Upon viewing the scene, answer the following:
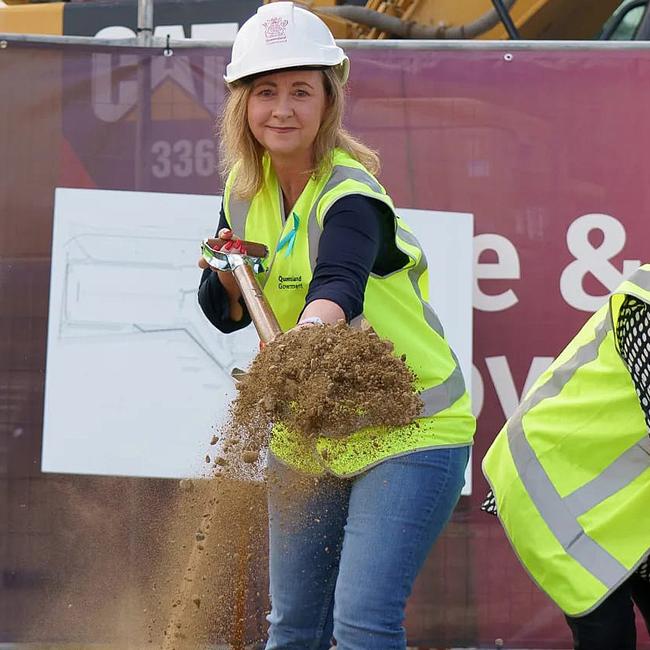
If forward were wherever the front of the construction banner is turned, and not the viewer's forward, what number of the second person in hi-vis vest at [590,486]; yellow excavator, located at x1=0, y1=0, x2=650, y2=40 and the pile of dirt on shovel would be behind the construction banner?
1

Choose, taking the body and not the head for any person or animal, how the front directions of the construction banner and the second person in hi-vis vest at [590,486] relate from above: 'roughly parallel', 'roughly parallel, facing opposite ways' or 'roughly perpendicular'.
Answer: roughly perpendicular

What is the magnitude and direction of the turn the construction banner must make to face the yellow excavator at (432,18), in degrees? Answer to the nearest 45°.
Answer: approximately 180°

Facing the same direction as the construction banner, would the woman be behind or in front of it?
in front

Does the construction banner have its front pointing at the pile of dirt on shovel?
yes

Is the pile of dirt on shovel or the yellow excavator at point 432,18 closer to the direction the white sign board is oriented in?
the pile of dirt on shovel

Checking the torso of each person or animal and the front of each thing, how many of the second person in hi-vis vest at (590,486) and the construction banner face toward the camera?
1

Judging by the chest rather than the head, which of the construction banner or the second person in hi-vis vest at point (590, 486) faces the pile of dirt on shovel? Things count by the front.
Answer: the construction banner
